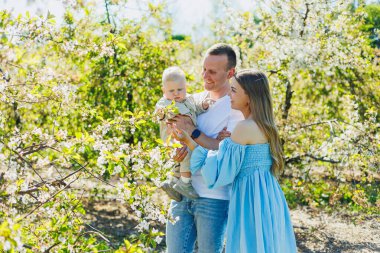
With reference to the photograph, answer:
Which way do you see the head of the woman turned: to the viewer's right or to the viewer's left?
to the viewer's left

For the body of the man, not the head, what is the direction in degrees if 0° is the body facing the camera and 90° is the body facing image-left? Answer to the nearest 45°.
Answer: approximately 45°
